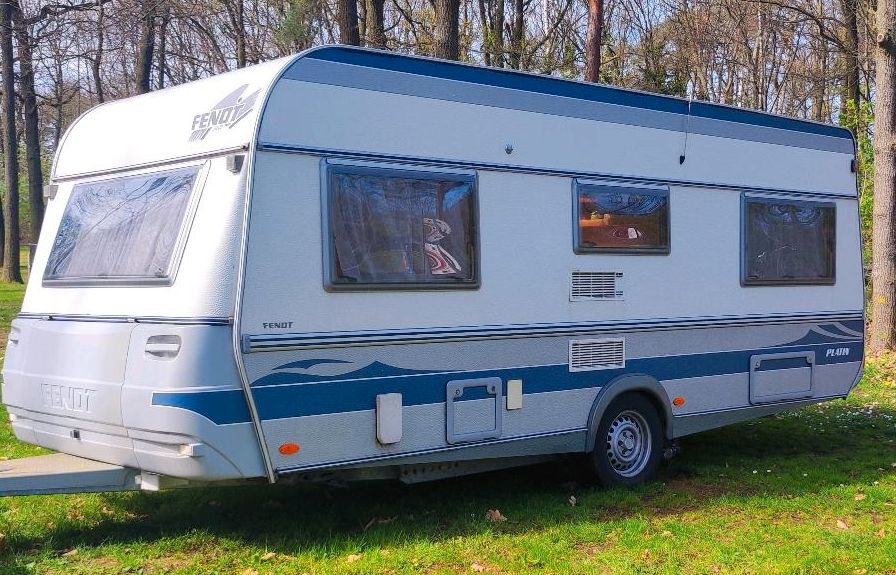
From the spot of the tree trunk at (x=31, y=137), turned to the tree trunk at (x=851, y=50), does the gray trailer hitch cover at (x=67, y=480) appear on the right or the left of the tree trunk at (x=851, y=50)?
right

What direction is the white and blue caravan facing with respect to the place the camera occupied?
facing the viewer and to the left of the viewer

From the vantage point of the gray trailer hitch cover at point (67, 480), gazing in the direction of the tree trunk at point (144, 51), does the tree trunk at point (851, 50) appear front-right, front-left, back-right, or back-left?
front-right

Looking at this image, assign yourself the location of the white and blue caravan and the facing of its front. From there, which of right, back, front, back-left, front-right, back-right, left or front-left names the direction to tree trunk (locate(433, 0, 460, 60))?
back-right

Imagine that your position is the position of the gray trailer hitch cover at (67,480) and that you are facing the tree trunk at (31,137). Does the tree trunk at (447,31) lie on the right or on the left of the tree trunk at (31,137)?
right

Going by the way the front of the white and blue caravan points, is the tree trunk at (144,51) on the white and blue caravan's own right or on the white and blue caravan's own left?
on the white and blue caravan's own right

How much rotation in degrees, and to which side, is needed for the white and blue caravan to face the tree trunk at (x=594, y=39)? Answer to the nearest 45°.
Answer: approximately 135° to its right

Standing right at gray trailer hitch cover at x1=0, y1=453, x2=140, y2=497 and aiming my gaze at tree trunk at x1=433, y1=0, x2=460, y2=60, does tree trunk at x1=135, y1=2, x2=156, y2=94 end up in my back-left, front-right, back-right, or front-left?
front-left

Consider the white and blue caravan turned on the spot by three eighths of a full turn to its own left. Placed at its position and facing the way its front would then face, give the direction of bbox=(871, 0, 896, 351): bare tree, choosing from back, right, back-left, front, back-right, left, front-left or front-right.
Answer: front-left

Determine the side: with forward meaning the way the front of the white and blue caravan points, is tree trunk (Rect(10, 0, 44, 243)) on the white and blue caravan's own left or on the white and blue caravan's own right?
on the white and blue caravan's own right
